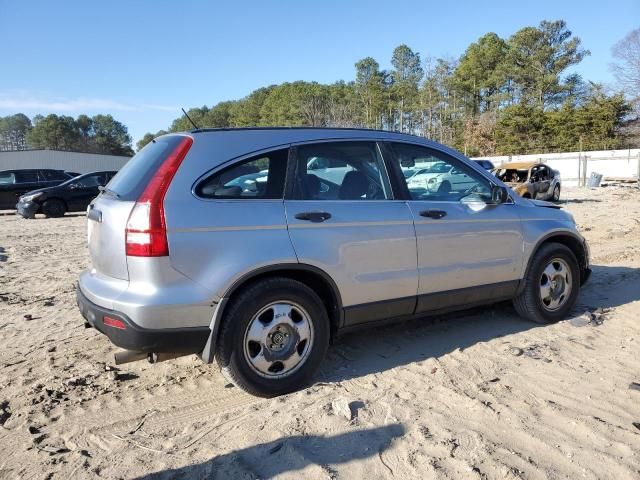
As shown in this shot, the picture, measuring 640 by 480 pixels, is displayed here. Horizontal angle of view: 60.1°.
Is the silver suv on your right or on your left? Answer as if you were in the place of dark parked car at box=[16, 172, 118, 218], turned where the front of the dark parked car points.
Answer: on your left

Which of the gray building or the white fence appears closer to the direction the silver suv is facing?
the white fence

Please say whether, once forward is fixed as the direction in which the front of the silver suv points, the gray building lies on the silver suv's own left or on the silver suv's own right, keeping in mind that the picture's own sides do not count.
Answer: on the silver suv's own left

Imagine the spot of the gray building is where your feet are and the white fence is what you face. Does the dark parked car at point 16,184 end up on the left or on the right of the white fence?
right

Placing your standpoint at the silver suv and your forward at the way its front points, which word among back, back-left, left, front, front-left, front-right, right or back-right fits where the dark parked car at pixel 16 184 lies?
left

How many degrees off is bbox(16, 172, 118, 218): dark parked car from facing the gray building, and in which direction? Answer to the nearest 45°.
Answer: approximately 135° to its right

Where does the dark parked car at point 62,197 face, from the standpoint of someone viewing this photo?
facing the viewer and to the left of the viewer

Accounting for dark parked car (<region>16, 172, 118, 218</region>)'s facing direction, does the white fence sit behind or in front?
behind

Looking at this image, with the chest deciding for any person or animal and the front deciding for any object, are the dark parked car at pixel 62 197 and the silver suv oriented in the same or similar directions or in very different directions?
very different directions

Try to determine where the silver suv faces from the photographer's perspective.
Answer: facing away from the viewer and to the right of the viewer
